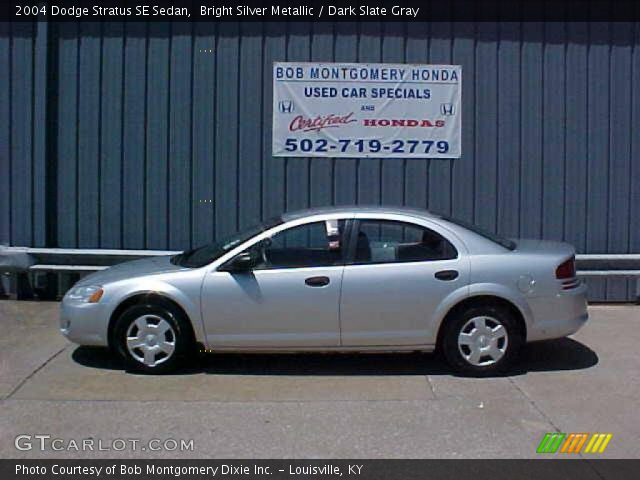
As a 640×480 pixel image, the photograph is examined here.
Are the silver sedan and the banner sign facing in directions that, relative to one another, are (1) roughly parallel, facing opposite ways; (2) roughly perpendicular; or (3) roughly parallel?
roughly perpendicular

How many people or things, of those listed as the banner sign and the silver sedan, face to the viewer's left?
1

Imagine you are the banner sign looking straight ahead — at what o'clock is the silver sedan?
The silver sedan is roughly at 12 o'clock from the banner sign.

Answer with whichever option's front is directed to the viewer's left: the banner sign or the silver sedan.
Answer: the silver sedan

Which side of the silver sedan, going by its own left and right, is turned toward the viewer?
left

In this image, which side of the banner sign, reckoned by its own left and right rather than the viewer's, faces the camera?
front
